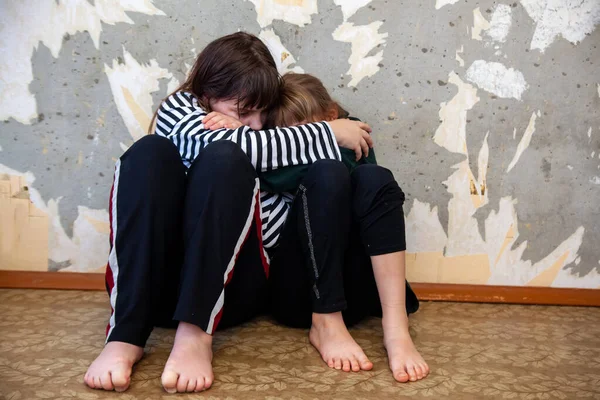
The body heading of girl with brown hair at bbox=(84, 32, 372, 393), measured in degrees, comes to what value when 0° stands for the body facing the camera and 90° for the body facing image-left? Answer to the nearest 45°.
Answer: approximately 0°
